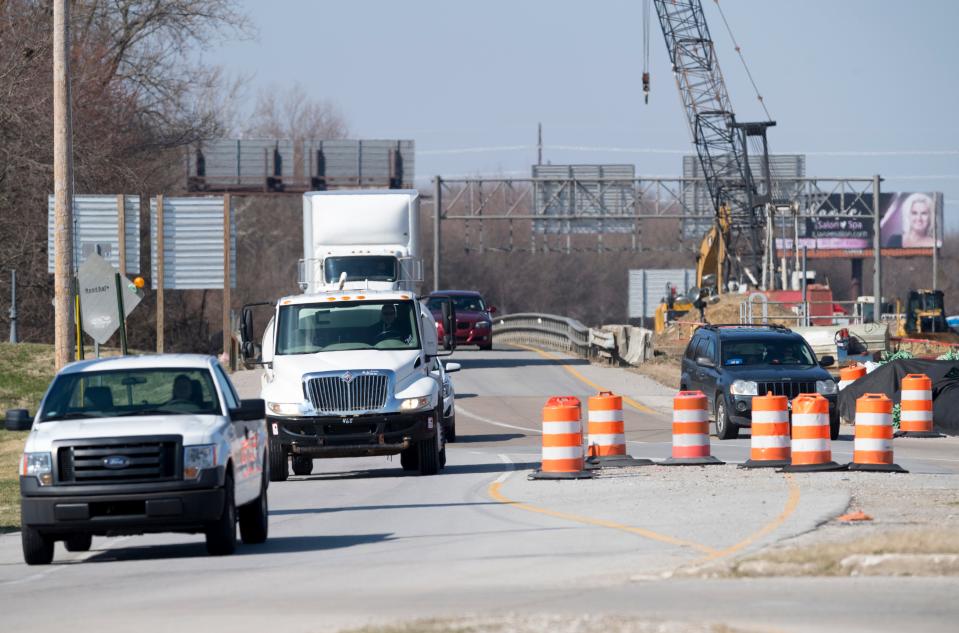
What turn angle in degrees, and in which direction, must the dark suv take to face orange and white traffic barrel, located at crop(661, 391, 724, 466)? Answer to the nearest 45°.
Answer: approximately 45° to its right

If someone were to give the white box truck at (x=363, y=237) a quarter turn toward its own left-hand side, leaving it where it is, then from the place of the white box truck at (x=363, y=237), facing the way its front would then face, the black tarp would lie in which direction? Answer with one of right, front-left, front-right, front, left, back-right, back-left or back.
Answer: front-right

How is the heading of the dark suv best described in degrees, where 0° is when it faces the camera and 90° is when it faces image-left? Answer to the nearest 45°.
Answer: approximately 315°

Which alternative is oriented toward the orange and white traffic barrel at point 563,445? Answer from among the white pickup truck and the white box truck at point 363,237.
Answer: the white box truck

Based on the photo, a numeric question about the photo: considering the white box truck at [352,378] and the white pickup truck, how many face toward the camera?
2

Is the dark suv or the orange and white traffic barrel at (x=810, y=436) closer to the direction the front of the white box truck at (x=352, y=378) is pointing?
the orange and white traffic barrel

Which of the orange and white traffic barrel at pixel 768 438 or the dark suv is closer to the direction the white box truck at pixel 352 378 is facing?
the orange and white traffic barrel

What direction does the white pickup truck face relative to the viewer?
toward the camera

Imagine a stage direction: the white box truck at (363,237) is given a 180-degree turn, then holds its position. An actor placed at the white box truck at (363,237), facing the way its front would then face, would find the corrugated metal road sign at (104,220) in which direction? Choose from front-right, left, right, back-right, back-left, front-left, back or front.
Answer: front-left

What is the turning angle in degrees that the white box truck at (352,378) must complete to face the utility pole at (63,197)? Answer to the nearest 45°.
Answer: approximately 135° to its right

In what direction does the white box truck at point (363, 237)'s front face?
toward the camera

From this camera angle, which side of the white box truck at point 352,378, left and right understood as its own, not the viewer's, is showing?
front
